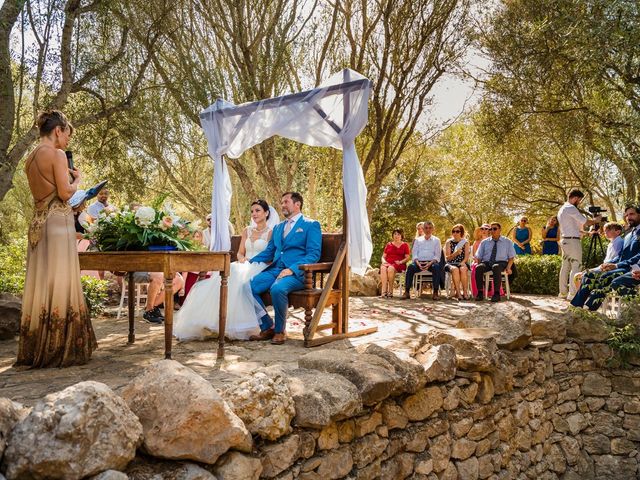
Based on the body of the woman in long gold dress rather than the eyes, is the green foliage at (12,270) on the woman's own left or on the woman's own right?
on the woman's own left

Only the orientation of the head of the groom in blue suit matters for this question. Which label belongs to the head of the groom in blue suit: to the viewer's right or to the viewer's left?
to the viewer's left

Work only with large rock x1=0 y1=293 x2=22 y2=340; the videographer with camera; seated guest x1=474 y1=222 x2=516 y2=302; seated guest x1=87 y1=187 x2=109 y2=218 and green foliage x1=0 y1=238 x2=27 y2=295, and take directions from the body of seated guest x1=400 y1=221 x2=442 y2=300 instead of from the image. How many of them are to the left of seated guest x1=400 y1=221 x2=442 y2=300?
2

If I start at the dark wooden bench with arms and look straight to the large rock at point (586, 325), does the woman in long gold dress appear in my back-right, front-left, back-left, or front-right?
back-right

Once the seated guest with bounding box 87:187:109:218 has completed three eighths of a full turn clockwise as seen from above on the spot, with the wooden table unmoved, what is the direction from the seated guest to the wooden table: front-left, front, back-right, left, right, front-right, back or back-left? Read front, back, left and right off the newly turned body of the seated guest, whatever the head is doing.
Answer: left

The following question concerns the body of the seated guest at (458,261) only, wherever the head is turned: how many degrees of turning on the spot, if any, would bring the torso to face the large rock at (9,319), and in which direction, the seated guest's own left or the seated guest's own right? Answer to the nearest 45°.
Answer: approximately 45° to the seated guest's own right

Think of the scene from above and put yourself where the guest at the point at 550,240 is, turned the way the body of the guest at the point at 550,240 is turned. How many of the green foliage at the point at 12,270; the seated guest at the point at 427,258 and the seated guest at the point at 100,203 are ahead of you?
3

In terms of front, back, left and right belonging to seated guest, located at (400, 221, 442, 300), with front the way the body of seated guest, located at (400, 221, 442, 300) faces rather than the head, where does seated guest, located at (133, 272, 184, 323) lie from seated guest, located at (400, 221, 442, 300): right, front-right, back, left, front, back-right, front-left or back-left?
front-right

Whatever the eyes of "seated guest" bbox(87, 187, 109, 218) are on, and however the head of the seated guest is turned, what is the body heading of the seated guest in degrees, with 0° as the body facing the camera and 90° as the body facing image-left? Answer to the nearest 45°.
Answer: approximately 315°
